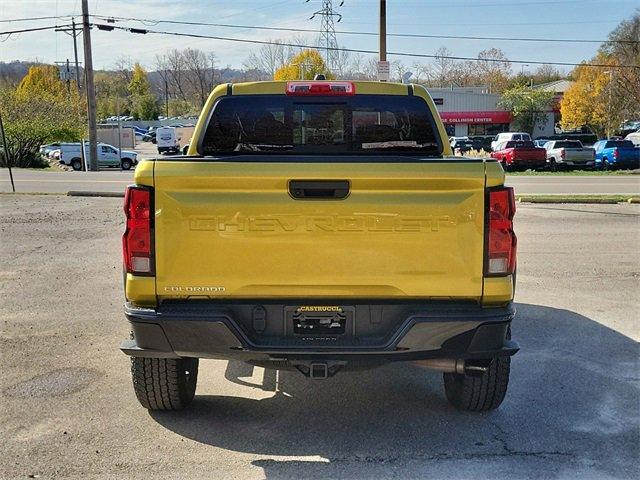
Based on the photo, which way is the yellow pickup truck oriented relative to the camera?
away from the camera

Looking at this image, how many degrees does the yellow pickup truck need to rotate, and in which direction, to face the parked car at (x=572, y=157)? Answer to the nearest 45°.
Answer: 0° — it already faces it

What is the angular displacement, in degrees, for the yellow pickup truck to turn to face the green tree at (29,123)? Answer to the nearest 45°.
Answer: approximately 45° to its left

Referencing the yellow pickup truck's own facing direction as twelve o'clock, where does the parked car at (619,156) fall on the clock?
The parked car is roughly at 1 o'clock from the yellow pickup truck.

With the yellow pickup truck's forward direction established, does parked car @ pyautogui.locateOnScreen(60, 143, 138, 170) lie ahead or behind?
ahead

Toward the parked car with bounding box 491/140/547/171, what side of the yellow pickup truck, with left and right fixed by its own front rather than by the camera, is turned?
front

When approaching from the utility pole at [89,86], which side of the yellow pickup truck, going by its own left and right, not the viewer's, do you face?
front

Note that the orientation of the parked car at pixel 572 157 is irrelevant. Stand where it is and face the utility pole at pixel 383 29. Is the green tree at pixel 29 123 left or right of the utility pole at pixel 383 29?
right

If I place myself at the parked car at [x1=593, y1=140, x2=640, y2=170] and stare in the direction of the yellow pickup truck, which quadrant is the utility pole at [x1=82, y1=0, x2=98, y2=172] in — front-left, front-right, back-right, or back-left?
front-right

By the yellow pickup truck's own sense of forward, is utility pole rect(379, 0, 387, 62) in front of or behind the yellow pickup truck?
in front
